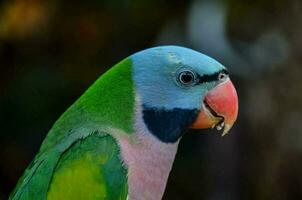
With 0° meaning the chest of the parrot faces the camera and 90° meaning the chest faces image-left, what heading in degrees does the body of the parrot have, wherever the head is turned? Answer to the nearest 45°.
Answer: approximately 270°
